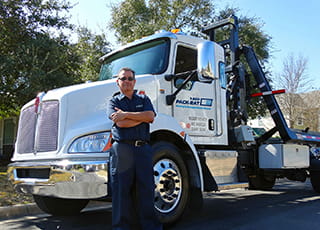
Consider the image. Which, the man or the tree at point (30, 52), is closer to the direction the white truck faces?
the man

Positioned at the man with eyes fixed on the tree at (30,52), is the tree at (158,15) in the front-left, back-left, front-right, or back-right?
front-right

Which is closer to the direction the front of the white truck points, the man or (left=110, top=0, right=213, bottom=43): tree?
the man

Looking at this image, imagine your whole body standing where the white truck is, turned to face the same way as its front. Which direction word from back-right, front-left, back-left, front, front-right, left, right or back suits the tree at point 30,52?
right

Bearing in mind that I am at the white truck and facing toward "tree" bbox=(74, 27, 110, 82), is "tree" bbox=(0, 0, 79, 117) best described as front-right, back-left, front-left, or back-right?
front-left

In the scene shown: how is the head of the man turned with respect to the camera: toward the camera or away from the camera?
toward the camera

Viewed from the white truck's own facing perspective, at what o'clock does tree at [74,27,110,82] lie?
The tree is roughly at 4 o'clock from the white truck.

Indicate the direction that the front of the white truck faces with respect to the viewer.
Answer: facing the viewer and to the left of the viewer

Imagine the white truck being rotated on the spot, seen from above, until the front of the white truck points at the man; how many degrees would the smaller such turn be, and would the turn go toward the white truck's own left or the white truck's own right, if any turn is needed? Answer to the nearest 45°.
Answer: approximately 45° to the white truck's own left

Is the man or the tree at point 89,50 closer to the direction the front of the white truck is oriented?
the man

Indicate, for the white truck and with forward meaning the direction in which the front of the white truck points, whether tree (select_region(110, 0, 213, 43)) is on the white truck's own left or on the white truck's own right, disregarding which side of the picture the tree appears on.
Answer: on the white truck's own right
